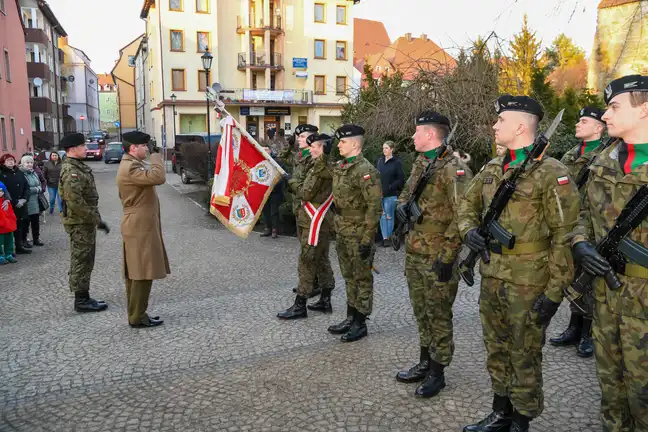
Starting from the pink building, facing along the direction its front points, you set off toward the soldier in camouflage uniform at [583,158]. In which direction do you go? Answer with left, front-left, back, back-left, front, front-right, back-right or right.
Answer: right

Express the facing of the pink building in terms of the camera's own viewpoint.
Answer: facing to the right of the viewer

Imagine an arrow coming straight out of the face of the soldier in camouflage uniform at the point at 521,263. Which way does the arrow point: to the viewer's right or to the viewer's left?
to the viewer's left

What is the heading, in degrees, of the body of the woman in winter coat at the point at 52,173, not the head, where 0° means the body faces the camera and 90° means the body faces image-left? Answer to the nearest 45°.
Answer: approximately 315°

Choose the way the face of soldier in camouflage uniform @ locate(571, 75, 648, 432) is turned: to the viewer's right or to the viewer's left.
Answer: to the viewer's left

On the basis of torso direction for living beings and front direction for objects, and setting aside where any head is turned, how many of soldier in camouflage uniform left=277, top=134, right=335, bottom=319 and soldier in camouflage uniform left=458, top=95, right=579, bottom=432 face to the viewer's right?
0

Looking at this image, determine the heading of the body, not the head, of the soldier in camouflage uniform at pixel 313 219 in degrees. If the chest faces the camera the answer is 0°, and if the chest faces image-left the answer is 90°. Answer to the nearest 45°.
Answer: approximately 90°

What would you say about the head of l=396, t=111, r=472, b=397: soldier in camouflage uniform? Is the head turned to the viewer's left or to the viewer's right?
to the viewer's left

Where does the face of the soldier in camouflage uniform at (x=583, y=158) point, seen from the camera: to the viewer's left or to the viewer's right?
to the viewer's left
